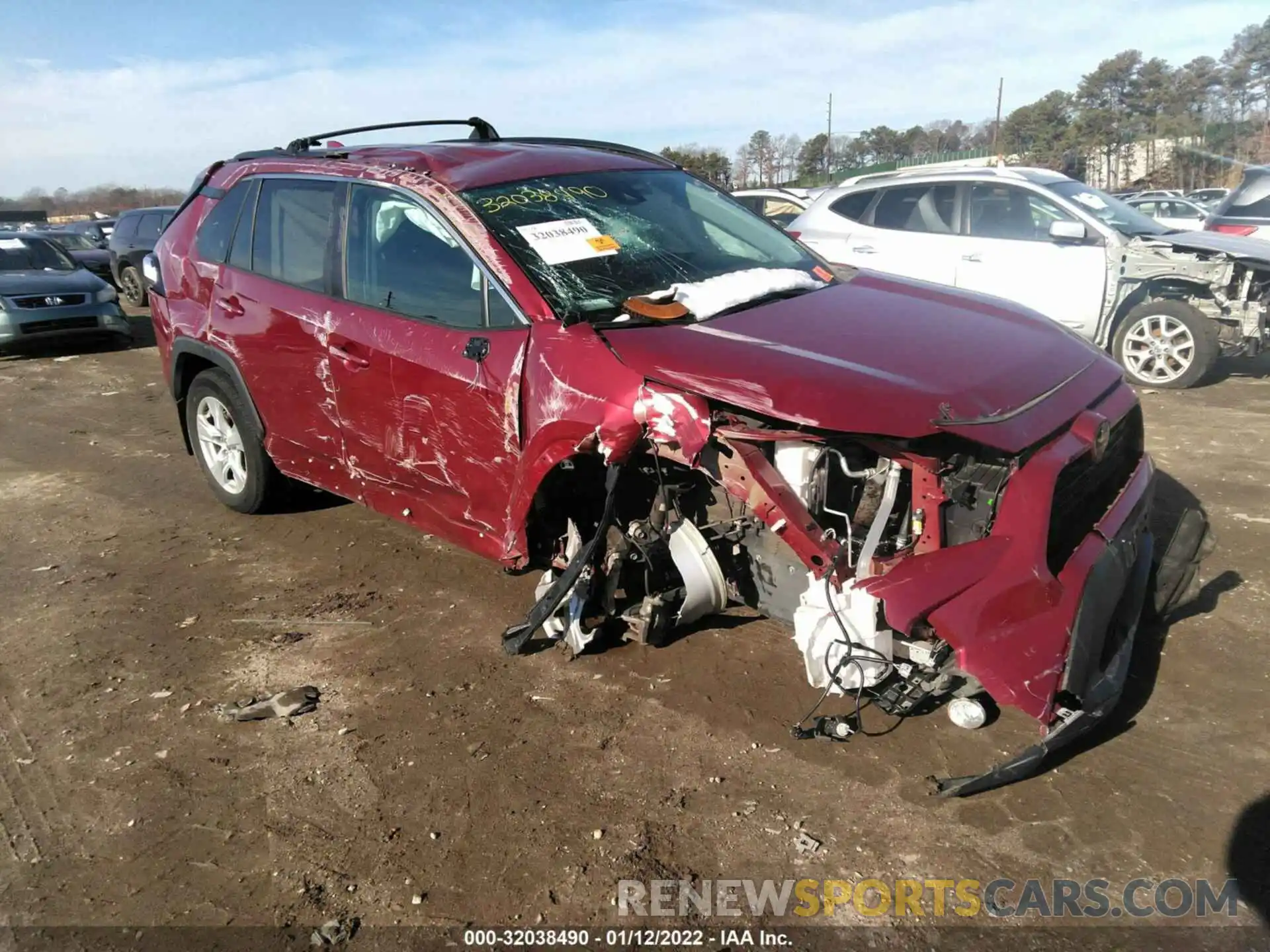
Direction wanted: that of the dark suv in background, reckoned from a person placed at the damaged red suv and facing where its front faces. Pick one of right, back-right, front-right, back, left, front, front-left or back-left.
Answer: back

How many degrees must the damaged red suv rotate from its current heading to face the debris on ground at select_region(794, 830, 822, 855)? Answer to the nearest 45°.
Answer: approximately 45° to its right

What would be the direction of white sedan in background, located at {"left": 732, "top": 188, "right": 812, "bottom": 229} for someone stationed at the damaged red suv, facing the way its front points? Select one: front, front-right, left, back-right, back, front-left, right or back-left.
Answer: back-left
